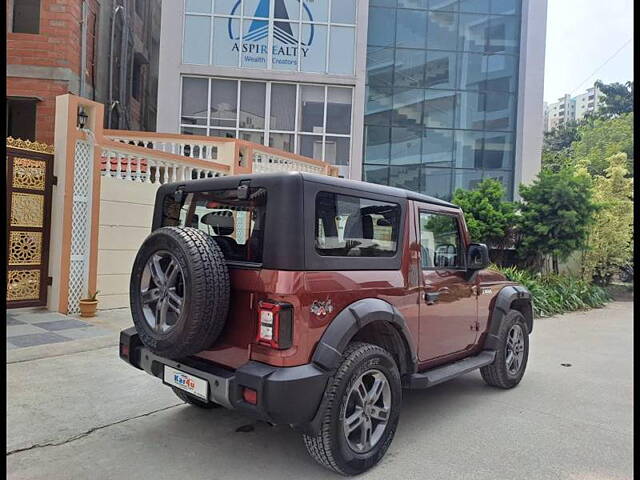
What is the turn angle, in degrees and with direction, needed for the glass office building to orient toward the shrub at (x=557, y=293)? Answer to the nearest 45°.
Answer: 0° — it already faces it

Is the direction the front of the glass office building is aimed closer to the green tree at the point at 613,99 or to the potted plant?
the potted plant

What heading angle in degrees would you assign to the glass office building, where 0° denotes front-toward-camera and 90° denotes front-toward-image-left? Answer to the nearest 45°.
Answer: approximately 0°

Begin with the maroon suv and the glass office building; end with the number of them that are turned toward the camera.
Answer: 1

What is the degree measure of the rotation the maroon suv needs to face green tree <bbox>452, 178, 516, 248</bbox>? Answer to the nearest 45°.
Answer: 0° — it already faces it

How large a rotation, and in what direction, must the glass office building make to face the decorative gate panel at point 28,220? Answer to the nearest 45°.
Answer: approximately 45° to its right

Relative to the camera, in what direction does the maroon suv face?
facing away from the viewer and to the right of the viewer

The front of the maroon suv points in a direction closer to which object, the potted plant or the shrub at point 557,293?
the shrub
